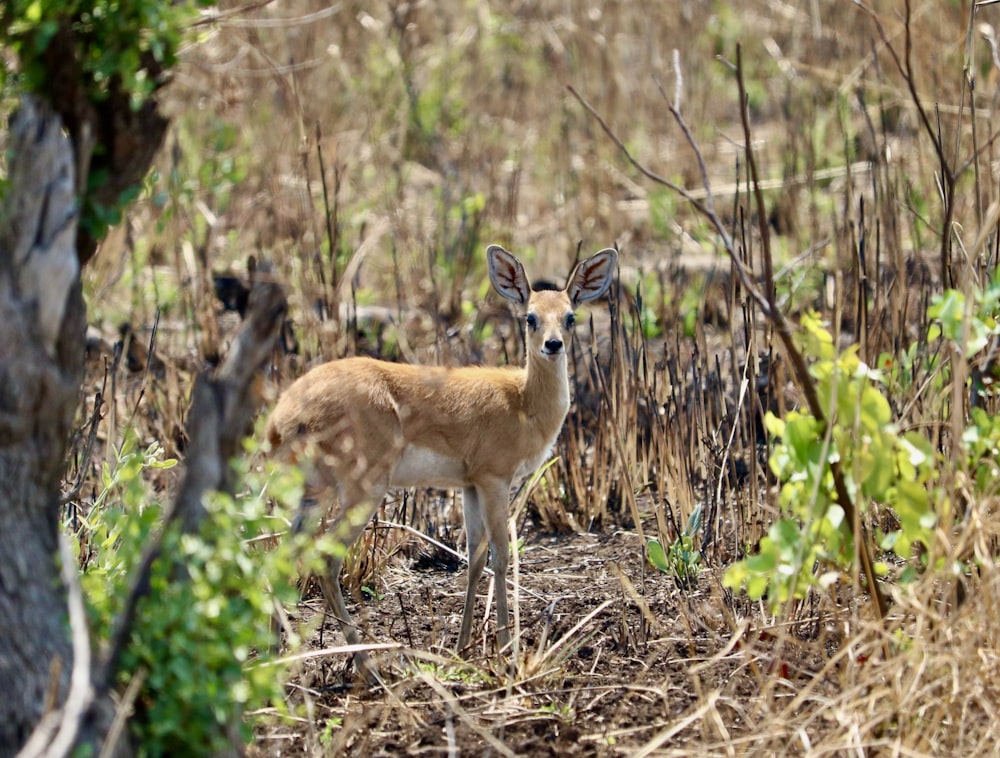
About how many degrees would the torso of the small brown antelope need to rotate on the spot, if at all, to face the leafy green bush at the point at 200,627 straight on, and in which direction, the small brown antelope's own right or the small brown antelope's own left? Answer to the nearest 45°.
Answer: approximately 90° to the small brown antelope's own right

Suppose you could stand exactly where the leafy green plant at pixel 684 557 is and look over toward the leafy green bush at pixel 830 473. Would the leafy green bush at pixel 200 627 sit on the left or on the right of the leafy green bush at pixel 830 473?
right

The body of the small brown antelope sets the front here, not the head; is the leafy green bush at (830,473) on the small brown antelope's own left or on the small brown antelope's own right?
on the small brown antelope's own right

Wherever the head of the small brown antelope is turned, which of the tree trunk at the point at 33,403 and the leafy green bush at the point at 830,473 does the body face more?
the leafy green bush

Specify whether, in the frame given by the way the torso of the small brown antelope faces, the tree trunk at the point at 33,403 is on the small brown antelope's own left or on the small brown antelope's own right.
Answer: on the small brown antelope's own right

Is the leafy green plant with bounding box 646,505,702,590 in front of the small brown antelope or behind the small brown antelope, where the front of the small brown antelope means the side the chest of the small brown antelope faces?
in front

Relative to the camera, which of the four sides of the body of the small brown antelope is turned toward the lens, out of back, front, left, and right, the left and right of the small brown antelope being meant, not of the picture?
right
